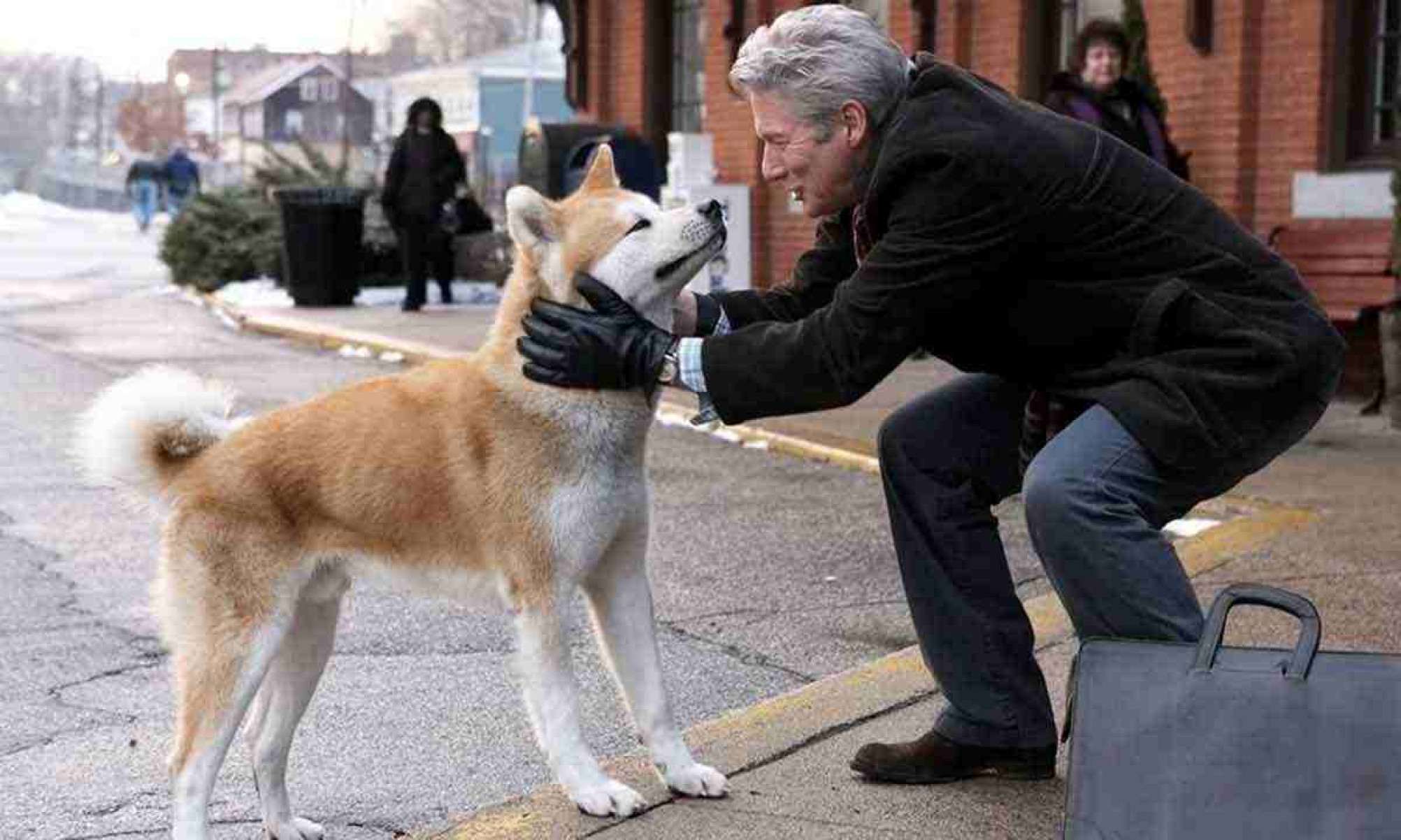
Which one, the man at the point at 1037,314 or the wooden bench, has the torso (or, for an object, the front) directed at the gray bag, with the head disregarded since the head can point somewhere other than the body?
the wooden bench

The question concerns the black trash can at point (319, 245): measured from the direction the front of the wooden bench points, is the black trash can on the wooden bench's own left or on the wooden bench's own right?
on the wooden bench's own right

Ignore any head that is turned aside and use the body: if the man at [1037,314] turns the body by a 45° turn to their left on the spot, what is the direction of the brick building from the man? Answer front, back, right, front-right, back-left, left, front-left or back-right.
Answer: back-right

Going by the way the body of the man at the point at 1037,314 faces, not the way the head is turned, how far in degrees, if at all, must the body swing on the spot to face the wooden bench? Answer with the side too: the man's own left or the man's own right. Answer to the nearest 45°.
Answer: approximately 90° to the man's own right

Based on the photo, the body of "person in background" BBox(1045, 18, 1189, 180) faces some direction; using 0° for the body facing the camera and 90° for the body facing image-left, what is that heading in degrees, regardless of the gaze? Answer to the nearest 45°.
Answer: approximately 0°

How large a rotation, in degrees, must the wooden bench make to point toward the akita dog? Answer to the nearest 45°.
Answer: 0° — it already faces it

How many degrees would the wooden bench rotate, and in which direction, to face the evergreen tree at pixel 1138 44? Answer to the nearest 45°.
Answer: approximately 135° to its right

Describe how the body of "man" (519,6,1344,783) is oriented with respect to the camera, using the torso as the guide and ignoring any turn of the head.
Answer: to the viewer's left

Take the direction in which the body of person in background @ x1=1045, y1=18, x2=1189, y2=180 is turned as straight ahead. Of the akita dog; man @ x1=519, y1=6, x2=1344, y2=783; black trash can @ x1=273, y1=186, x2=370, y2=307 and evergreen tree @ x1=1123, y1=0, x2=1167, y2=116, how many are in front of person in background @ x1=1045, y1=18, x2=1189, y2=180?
2

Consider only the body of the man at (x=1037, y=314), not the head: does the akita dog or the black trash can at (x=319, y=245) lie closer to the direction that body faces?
the akita dog

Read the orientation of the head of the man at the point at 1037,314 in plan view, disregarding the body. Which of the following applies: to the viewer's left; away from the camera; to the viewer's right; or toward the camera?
to the viewer's left
